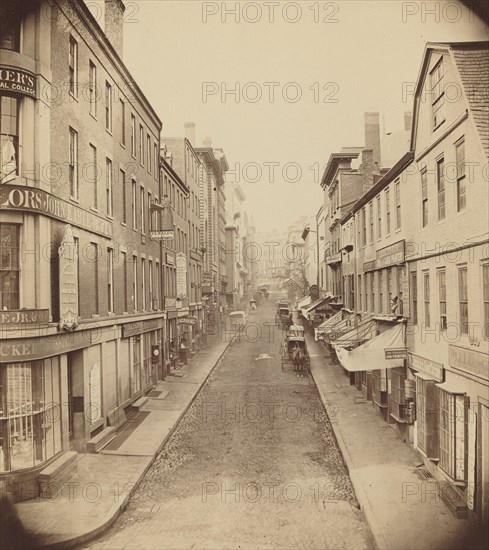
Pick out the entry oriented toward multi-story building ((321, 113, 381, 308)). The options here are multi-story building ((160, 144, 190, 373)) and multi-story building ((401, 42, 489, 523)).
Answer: multi-story building ((160, 144, 190, 373))

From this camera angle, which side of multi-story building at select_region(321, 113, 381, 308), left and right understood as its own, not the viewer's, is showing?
left

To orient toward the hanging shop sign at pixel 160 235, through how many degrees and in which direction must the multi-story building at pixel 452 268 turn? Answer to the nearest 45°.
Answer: approximately 90° to its right

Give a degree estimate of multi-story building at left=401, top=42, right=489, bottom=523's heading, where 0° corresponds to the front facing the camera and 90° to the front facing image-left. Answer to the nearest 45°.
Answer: approximately 45°

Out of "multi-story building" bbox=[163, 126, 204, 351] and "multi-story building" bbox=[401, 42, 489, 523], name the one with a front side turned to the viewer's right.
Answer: "multi-story building" bbox=[163, 126, 204, 351]

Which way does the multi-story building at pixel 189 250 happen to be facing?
to the viewer's right

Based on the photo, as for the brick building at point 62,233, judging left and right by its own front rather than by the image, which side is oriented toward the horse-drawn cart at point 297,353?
left

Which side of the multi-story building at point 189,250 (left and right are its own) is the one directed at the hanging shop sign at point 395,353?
right

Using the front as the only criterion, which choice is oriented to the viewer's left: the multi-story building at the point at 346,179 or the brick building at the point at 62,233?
the multi-story building

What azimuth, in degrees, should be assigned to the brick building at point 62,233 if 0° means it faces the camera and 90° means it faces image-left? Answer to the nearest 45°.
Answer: approximately 315°

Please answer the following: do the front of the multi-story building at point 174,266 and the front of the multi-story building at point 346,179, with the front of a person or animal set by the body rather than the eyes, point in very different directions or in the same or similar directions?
very different directions

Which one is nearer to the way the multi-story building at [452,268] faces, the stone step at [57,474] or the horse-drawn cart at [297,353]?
the stone step
